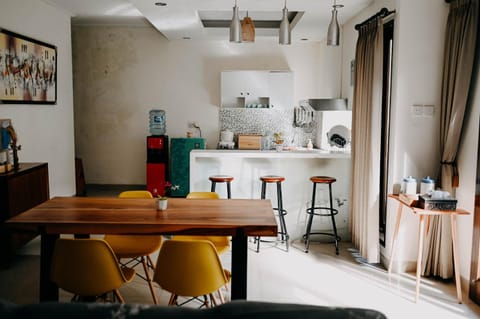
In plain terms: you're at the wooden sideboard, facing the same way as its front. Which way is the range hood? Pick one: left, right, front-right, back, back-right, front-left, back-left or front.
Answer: front-left

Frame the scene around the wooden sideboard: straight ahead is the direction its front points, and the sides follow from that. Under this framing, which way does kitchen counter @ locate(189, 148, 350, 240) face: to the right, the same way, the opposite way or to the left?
to the right

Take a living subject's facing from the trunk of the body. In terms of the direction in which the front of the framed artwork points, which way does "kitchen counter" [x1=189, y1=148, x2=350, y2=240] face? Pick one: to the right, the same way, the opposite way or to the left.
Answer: to the right

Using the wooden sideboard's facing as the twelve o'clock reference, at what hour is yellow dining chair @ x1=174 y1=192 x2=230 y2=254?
The yellow dining chair is roughly at 12 o'clock from the wooden sideboard.

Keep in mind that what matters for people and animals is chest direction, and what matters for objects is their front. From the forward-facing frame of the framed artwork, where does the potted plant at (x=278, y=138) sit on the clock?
The potted plant is roughly at 10 o'clock from the framed artwork.

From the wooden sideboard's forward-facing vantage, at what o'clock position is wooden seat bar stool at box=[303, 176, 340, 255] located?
The wooden seat bar stool is roughly at 11 o'clock from the wooden sideboard.

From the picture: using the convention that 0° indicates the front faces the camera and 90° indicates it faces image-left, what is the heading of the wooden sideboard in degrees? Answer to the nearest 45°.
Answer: approximately 315°

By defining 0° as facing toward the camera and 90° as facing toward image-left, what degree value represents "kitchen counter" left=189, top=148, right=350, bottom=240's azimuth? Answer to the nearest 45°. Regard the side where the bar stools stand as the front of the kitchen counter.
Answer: approximately 0°

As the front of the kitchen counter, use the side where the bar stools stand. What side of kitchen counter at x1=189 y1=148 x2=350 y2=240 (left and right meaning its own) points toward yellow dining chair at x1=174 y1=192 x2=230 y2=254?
front

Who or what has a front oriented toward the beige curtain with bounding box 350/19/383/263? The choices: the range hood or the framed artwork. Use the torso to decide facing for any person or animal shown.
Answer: the framed artwork
